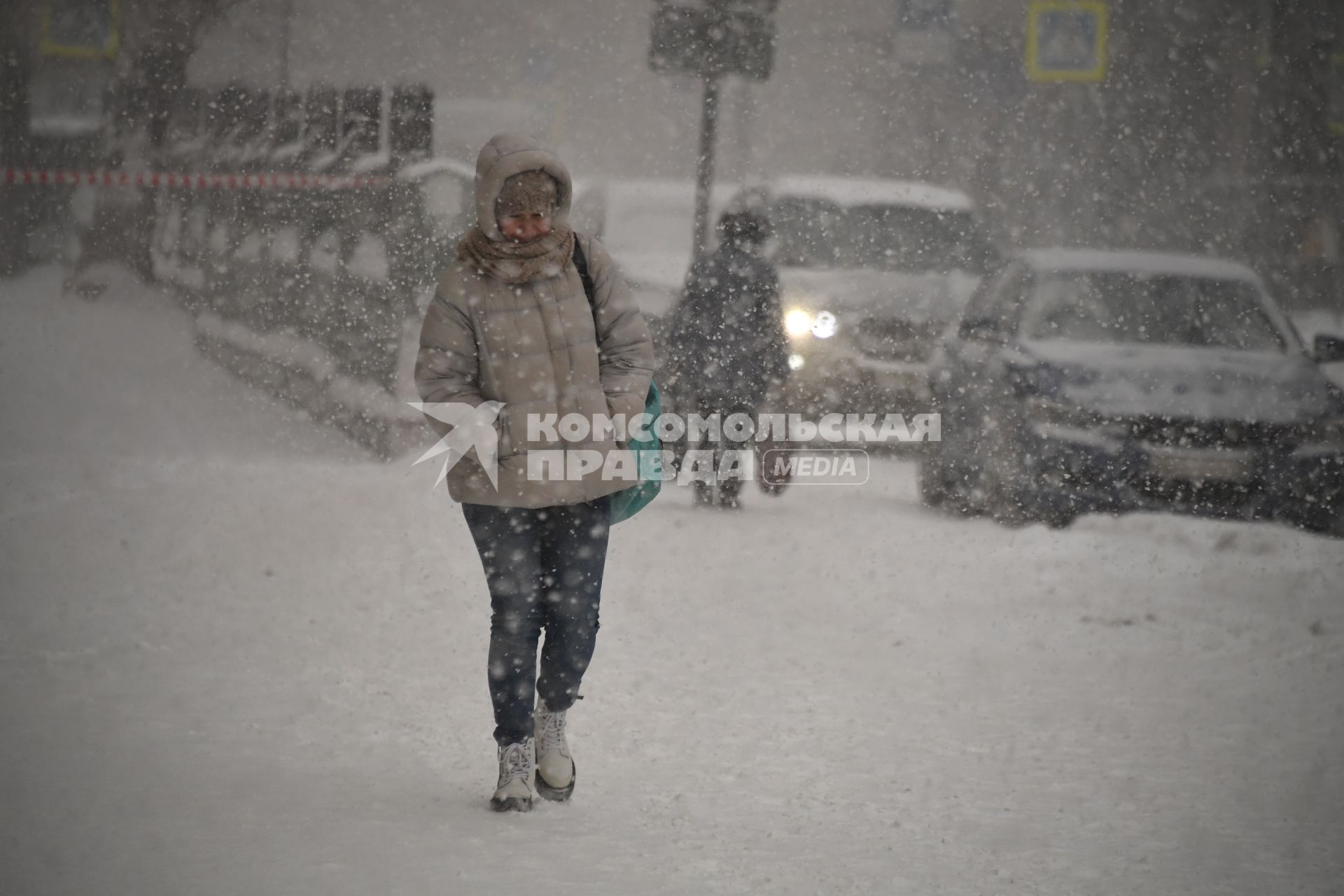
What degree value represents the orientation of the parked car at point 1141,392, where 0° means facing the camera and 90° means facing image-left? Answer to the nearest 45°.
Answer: approximately 315°

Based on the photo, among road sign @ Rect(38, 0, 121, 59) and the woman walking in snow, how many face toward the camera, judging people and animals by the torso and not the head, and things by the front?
2

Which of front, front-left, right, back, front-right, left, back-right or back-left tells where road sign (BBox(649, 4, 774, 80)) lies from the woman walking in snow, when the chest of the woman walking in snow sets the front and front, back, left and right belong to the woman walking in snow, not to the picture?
back

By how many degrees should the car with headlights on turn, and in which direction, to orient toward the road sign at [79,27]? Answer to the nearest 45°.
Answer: approximately 90° to its right

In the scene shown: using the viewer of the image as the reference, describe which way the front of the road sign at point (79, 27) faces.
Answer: facing the viewer

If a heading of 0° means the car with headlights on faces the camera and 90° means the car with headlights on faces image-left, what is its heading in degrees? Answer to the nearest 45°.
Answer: approximately 0°

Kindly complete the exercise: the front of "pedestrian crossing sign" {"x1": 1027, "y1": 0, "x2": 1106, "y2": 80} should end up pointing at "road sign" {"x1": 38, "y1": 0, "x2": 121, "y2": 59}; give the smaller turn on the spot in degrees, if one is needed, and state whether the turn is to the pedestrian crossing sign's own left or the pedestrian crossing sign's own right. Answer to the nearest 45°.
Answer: approximately 90° to the pedestrian crossing sign's own right

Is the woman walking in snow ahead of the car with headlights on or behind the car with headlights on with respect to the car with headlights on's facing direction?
ahead

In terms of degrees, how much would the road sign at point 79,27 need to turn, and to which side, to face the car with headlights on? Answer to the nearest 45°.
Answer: approximately 45° to its left

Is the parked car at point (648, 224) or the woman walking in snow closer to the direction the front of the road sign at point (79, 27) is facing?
the woman walking in snow

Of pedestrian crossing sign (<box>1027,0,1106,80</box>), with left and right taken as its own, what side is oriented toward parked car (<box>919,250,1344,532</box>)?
front
